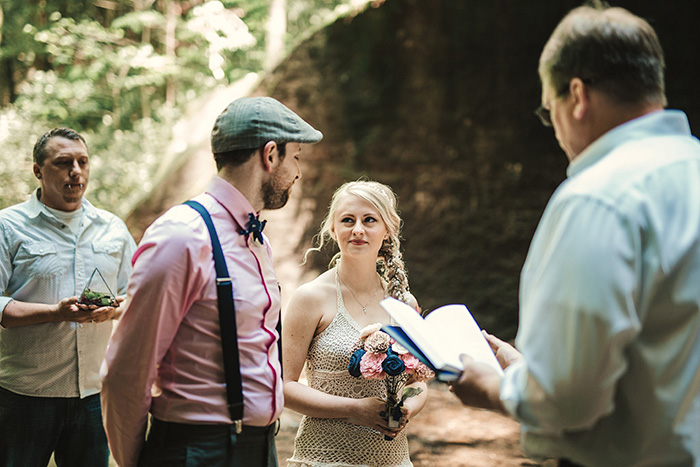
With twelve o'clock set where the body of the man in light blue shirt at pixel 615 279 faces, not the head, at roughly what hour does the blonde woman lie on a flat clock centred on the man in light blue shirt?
The blonde woman is roughly at 12 o'clock from the man in light blue shirt.

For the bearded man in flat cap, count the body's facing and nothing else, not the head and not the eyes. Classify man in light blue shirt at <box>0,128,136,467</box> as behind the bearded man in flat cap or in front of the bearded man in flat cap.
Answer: behind

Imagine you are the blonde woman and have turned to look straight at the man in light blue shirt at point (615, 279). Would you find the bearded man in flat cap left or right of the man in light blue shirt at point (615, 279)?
right

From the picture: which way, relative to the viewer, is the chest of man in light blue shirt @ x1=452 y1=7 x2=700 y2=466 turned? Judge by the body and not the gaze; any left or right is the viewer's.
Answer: facing away from the viewer and to the left of the viewer

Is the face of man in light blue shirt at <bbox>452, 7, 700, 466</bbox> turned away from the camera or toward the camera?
away from the camera

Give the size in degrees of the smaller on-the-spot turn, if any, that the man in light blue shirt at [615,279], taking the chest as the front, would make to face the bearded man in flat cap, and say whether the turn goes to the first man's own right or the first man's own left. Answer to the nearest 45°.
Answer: approximately 45° to the first man's own left
